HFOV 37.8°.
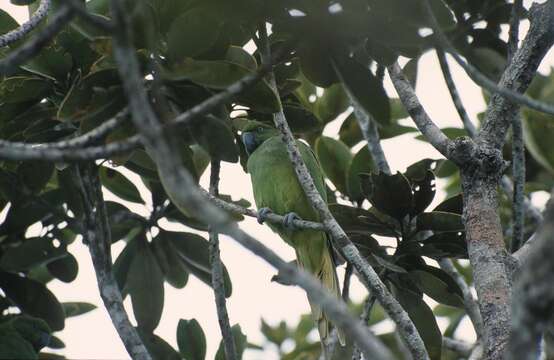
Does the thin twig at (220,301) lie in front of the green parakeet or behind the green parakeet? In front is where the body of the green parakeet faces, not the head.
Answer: in front

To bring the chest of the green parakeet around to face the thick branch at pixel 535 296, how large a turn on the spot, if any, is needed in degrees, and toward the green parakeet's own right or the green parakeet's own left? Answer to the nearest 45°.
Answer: approximately 45° to the green parakeet's own left

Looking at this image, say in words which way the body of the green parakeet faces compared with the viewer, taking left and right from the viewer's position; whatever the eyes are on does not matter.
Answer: facing the viewer and to the left of the viewer
